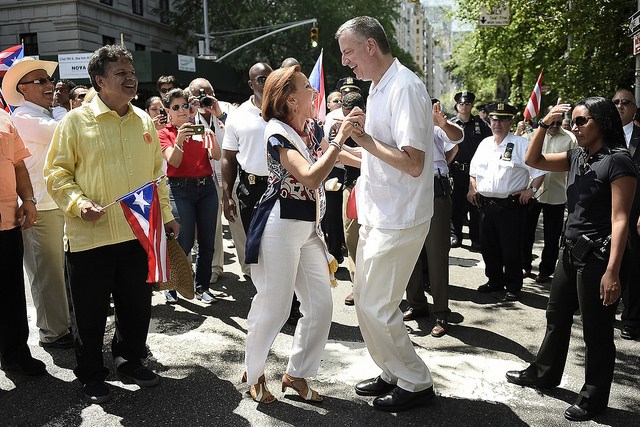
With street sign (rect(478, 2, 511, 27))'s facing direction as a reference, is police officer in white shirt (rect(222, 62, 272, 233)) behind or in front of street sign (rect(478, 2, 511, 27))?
in front

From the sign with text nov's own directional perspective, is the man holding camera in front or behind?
in front

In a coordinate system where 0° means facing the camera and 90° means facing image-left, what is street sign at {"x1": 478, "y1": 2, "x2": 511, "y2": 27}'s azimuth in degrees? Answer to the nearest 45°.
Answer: approximately 0°

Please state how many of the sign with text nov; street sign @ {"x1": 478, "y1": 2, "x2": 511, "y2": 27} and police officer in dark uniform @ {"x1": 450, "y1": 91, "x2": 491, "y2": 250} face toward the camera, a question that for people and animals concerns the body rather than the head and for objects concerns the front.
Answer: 3

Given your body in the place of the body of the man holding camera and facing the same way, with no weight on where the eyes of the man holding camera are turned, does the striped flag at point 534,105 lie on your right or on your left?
on your left

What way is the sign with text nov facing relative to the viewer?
toward the camera

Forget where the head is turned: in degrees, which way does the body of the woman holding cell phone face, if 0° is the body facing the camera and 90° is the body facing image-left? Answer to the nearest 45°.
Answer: approximately 315°

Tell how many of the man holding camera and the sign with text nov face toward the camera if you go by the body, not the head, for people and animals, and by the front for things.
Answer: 2

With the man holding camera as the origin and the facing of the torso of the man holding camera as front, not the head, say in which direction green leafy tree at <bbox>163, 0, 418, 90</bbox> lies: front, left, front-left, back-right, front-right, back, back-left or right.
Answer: back
